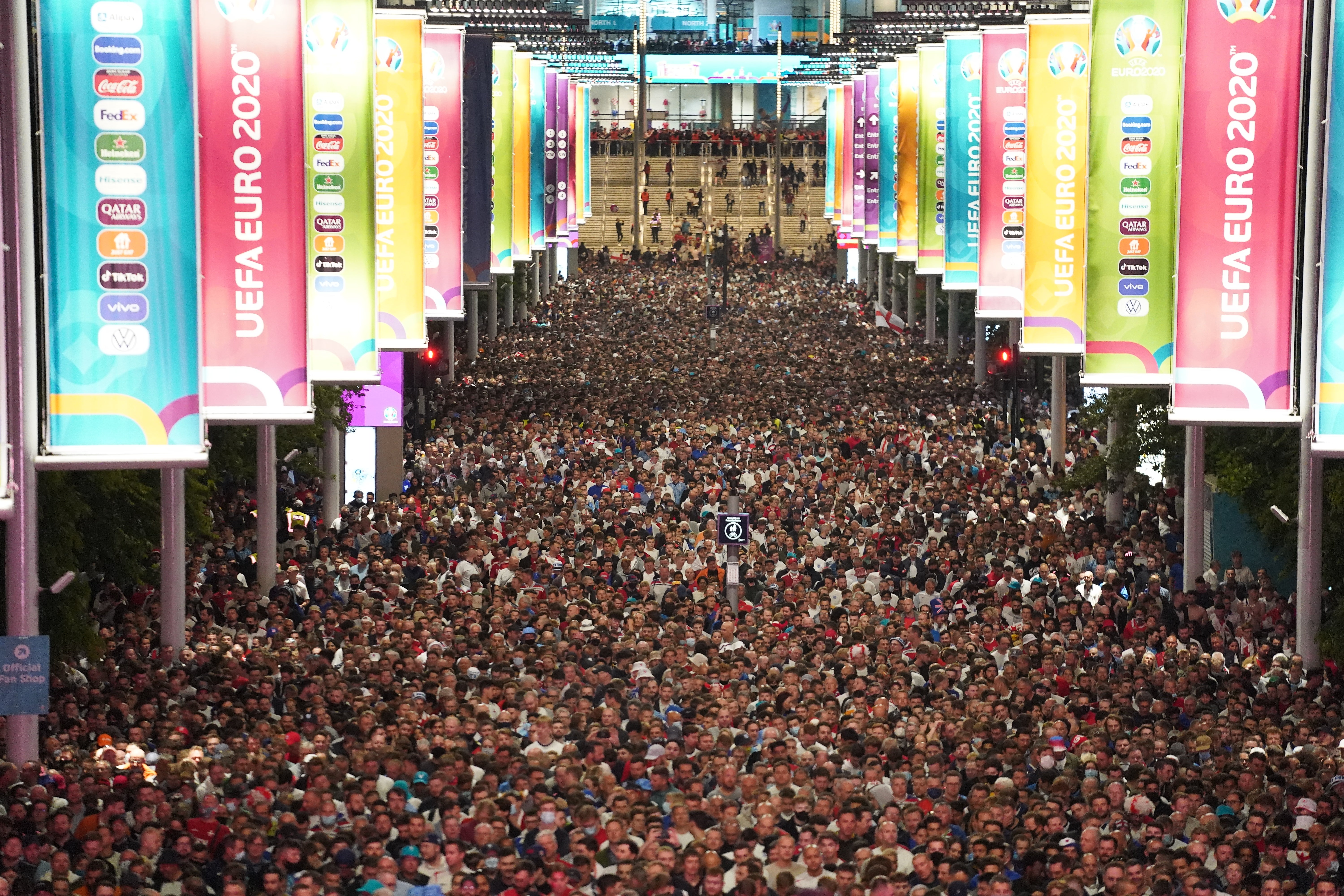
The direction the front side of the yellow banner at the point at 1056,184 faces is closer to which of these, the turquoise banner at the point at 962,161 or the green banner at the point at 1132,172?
the green banner

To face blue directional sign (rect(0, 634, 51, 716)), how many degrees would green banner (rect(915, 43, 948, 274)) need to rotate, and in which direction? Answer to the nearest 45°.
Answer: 0° — it already faces it

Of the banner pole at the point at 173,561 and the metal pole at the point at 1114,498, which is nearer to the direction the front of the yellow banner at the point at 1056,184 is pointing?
the banner pole

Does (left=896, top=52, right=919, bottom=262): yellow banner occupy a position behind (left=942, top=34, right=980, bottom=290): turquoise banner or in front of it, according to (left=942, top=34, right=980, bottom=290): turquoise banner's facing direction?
behind

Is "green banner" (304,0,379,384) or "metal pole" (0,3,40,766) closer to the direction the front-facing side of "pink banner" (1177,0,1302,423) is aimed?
the metal pole
